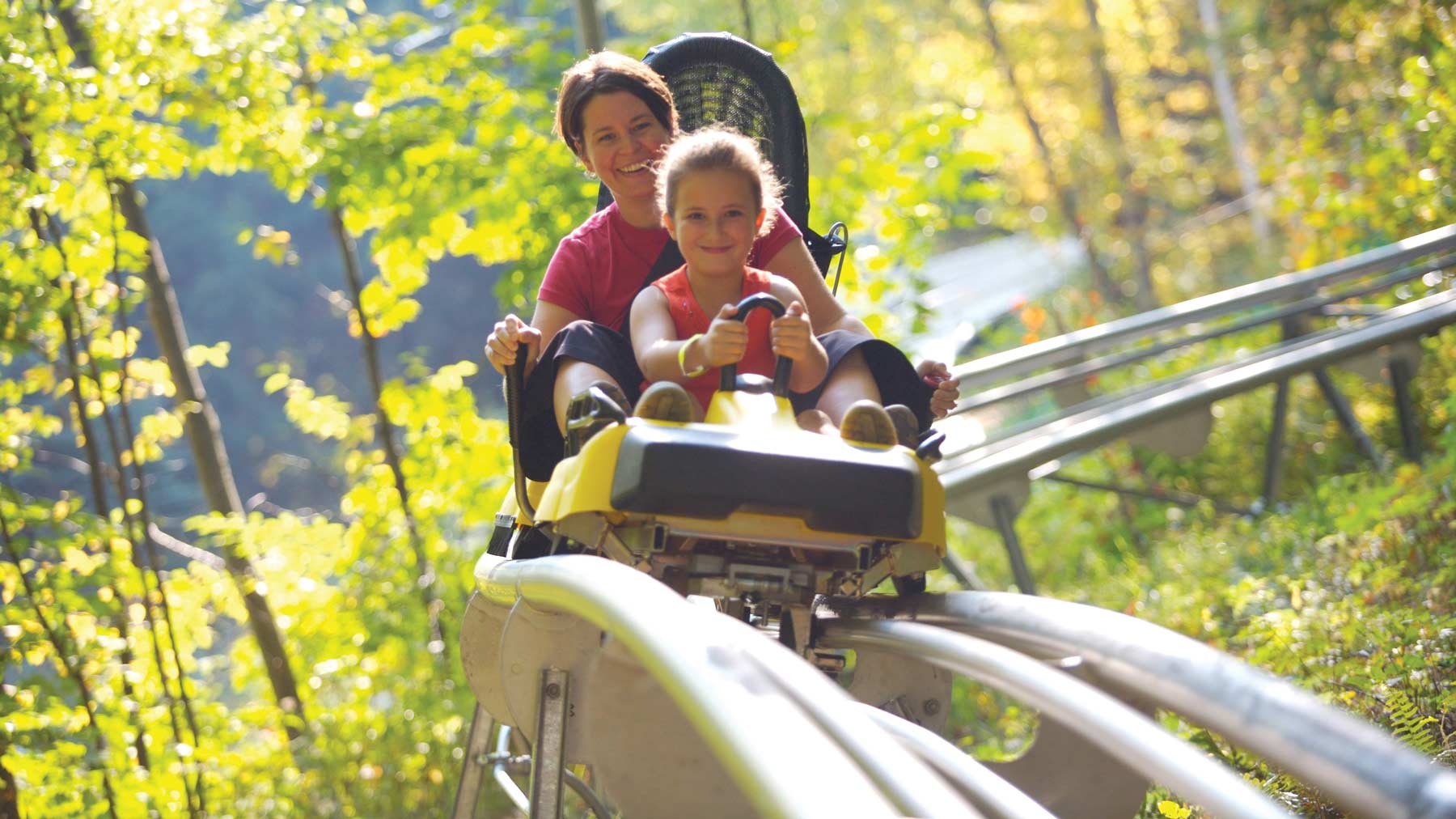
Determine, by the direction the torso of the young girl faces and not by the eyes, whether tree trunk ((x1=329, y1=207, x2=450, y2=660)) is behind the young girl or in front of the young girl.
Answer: behind

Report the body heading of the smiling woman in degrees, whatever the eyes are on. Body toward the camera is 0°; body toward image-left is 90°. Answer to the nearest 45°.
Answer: approximately 0°

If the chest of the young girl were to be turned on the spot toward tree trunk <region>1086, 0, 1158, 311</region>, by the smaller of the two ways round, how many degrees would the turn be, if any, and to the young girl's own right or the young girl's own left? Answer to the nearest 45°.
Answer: approximately 180°

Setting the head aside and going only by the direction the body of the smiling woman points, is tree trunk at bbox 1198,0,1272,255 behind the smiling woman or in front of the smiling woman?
behind

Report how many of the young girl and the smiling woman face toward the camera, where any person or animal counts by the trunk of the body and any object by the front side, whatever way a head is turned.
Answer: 2
